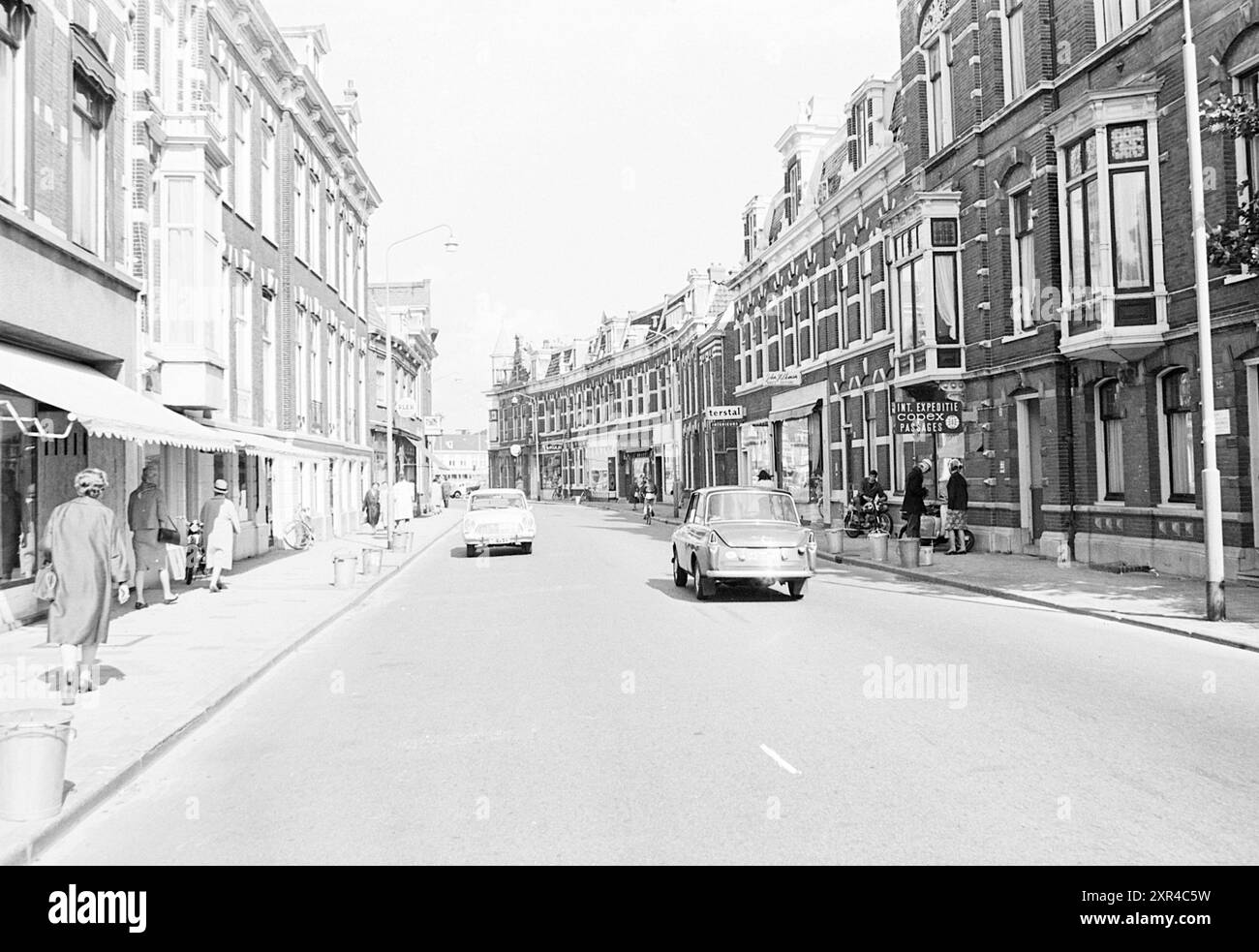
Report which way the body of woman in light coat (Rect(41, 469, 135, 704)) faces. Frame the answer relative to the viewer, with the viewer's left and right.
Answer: facing away from the viewer

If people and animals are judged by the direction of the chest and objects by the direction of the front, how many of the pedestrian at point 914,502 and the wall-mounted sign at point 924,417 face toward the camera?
1

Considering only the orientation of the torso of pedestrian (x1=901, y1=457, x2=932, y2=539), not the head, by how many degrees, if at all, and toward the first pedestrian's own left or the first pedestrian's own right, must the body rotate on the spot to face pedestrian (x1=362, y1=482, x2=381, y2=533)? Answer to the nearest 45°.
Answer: approximately 180°

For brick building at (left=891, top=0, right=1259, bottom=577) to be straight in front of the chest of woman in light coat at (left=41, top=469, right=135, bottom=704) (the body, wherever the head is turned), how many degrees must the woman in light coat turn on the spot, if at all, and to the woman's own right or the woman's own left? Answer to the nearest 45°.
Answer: approximately 90° to the woman's own right

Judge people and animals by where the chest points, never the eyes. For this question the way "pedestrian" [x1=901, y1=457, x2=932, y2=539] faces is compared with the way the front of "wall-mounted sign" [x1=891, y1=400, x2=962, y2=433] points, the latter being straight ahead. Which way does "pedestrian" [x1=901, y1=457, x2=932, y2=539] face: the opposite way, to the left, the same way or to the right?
to the left

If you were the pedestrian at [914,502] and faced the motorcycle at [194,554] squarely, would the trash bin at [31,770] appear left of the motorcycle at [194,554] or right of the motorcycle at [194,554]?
left

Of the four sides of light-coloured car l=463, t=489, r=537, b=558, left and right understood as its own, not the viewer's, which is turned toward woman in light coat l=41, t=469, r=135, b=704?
front
